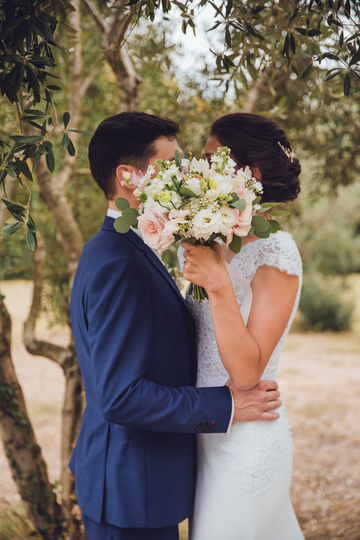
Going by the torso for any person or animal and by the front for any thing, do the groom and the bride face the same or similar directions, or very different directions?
very different directions

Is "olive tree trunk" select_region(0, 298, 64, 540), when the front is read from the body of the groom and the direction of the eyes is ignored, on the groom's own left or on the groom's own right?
on the groom's own left

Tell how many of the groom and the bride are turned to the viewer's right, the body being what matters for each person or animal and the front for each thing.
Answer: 1

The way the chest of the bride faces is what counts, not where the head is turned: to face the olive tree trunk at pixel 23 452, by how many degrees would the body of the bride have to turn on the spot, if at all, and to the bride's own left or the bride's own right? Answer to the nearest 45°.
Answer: approximately 45° to the bride's own right

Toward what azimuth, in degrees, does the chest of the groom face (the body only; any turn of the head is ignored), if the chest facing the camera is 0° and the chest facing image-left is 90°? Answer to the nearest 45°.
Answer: approximately 270°

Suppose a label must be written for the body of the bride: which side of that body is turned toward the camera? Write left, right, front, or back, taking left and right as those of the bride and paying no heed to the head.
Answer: left

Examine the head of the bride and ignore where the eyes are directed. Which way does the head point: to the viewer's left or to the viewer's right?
to the viewer's left

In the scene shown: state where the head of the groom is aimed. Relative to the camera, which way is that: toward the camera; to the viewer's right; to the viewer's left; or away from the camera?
to the viewer's right
